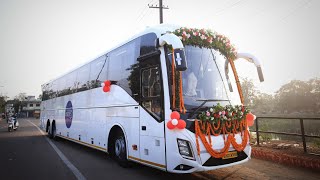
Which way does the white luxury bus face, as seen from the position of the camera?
facing the viewer and to the right of the viewer

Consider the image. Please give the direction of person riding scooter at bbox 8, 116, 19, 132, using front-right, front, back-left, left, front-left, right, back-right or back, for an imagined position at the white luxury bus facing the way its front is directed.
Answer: back
